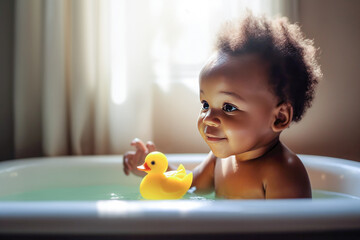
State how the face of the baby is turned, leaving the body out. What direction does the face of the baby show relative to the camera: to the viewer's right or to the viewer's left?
to the viewer's left

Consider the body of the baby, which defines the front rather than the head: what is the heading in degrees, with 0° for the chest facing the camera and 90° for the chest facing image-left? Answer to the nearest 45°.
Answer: approximately 45°
